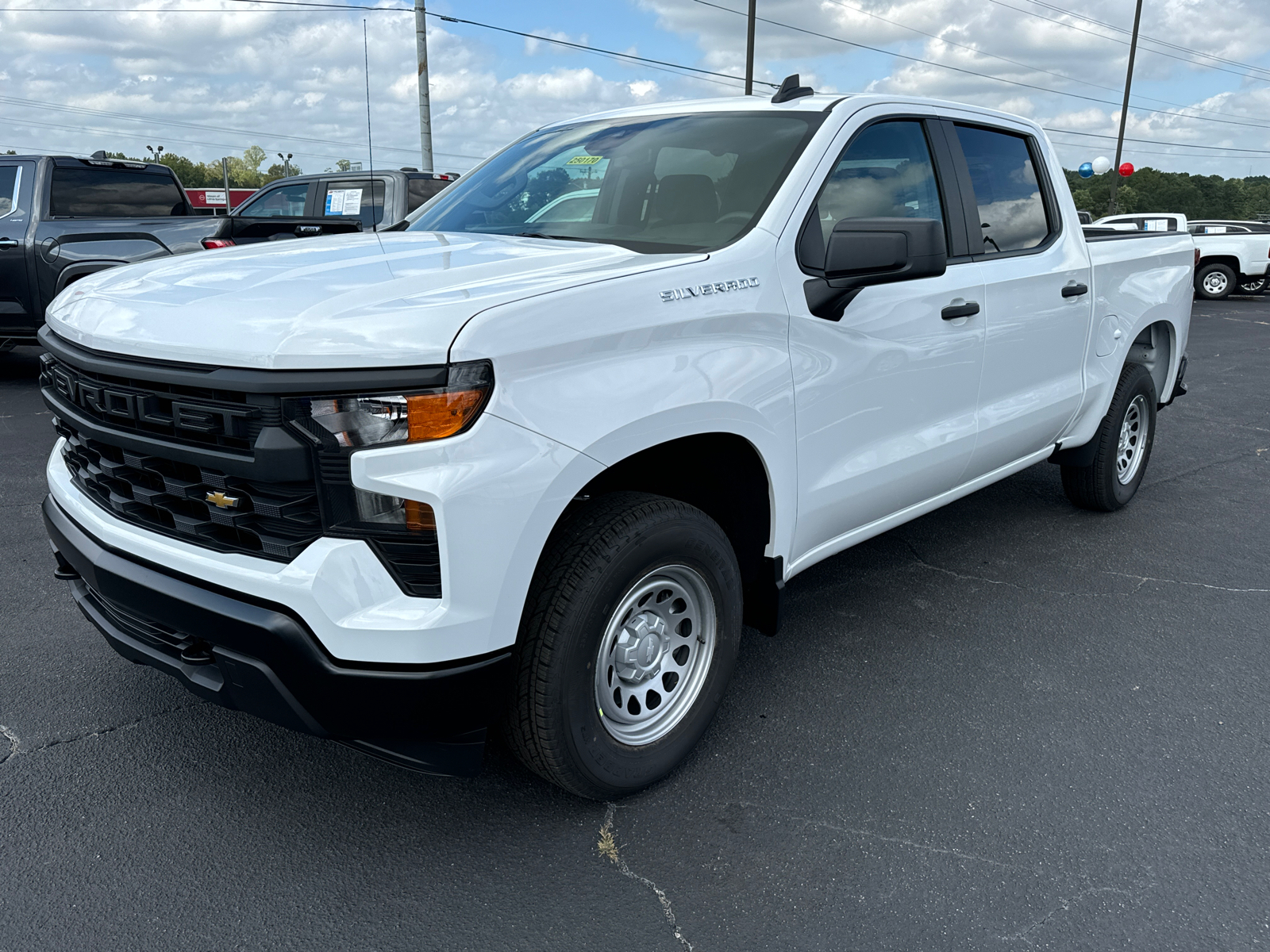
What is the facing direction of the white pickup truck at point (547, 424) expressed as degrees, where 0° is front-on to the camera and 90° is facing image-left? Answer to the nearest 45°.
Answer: approximately 45°

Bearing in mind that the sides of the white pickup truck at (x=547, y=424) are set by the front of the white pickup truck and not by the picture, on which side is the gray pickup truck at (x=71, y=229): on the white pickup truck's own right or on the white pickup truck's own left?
on the white pickup truck's own right

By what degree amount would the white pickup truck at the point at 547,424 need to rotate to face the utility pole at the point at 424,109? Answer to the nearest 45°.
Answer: approximately 135° to its right

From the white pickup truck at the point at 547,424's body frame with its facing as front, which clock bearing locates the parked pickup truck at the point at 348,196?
The parked pickup truck is roughly at 4 o'clock from the white pickup truck.

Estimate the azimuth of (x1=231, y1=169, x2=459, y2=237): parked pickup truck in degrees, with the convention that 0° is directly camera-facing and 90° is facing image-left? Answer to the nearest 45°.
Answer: approximately 135°

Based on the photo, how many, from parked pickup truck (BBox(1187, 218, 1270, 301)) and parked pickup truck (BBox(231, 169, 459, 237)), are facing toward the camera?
0

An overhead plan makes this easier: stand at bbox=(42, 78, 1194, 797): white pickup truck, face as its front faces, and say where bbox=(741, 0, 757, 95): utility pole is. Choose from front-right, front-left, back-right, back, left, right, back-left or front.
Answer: back-right

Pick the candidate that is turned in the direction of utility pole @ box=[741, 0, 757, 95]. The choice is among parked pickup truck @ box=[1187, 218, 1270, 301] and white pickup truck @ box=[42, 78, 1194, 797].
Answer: the parked pickup truck

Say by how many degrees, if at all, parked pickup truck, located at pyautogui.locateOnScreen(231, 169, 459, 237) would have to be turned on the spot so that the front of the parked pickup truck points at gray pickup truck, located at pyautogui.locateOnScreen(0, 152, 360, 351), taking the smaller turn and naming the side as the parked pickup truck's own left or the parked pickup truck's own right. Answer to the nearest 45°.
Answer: approximately 45° to the parked pickup truck's own left
